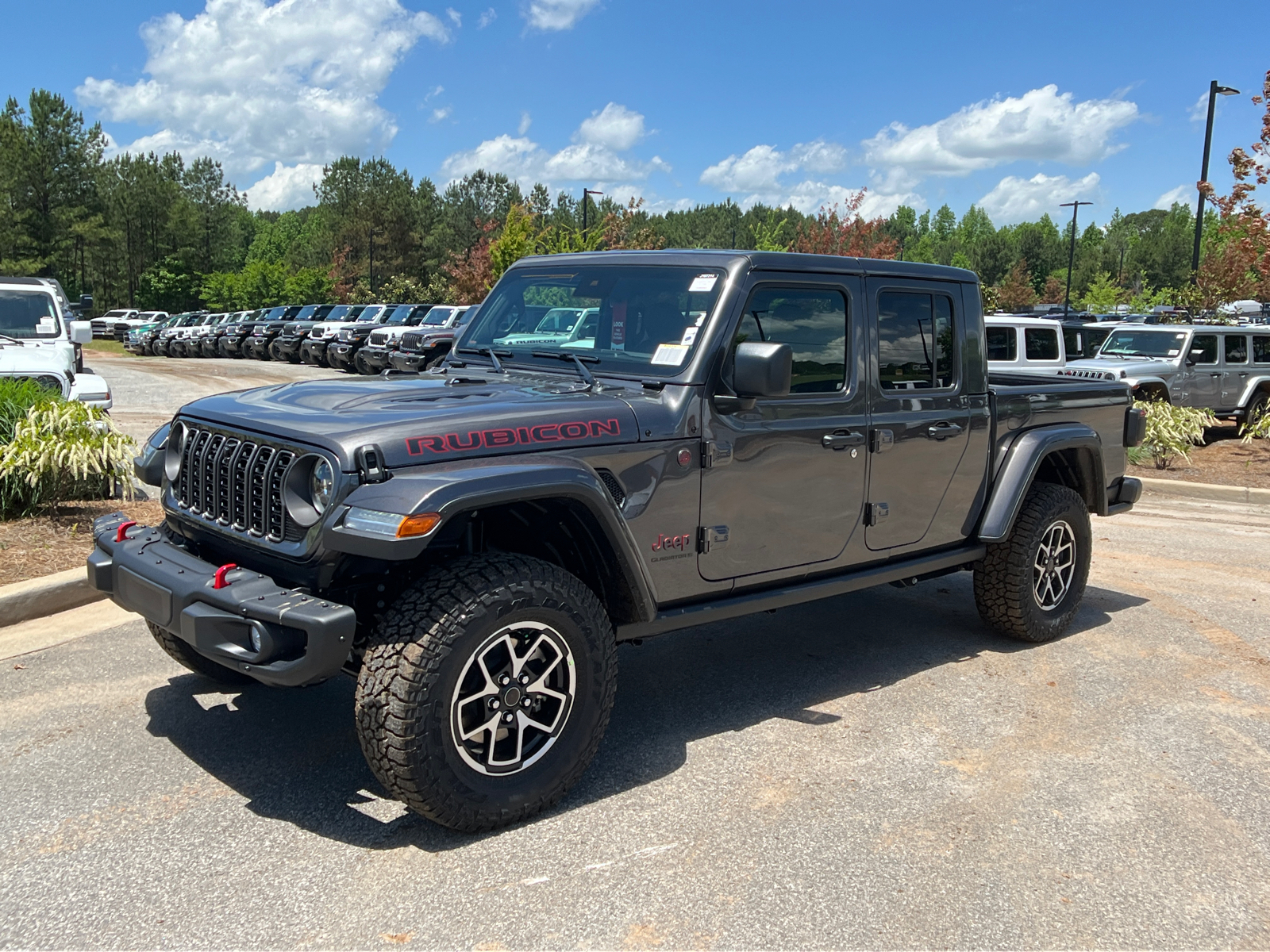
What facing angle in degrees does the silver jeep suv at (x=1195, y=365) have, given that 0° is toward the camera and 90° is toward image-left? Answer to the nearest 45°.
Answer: approximately 45°

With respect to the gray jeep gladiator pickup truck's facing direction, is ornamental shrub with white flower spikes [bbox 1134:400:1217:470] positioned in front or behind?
behind

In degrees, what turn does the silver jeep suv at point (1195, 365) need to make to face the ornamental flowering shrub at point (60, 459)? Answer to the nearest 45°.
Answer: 0° — it already faces it

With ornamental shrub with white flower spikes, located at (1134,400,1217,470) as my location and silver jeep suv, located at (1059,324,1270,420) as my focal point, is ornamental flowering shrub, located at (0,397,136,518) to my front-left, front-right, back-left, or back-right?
back-left

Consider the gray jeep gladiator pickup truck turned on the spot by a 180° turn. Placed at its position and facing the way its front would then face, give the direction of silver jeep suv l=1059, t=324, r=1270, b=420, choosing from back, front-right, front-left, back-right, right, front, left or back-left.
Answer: front

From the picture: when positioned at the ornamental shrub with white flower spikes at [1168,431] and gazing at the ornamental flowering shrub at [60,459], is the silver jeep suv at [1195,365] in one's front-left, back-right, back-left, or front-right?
back-right

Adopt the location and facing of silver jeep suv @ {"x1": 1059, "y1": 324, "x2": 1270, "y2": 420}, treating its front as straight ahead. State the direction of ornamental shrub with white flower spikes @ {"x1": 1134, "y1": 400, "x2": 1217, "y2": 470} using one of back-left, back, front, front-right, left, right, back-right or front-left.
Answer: front-left

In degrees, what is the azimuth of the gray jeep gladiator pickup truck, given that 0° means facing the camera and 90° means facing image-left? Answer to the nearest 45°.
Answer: approximately 45°

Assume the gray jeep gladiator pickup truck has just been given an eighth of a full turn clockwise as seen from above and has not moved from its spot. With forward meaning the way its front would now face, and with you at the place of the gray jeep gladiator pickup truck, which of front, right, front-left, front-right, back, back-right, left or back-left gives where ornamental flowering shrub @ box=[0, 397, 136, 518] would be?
front-right
